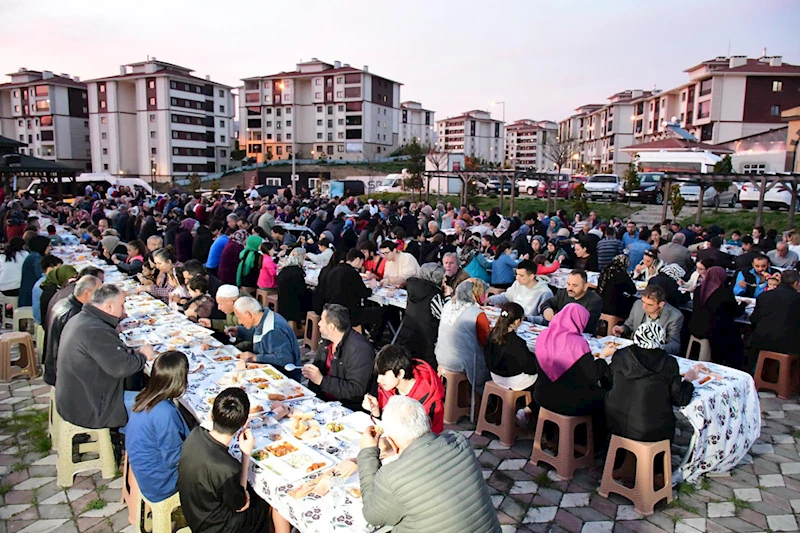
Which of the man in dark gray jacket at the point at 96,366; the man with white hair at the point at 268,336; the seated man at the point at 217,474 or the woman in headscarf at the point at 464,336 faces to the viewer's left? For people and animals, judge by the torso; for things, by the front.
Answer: the man with white hair

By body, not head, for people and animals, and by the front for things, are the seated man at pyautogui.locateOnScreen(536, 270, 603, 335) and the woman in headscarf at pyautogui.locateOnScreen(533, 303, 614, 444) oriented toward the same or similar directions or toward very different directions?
very different directions

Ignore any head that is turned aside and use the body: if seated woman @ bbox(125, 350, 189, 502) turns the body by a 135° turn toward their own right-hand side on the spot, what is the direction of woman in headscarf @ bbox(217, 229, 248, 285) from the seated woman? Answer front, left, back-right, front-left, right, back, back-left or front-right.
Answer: back

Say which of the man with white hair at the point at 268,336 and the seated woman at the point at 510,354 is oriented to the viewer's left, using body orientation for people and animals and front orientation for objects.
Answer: the man with white hair

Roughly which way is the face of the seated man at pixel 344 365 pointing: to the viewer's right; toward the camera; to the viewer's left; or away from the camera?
to the viewer's left

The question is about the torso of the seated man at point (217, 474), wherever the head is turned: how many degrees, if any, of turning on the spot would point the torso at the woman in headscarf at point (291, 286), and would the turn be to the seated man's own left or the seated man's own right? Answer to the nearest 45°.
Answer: approximately 45° to the seated man's own left

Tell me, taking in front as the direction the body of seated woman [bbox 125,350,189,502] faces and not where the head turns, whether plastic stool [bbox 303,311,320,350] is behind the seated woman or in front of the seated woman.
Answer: in front

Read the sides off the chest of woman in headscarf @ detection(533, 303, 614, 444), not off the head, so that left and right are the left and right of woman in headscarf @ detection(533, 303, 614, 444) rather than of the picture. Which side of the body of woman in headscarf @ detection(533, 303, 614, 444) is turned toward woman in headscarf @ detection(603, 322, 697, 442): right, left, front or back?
right

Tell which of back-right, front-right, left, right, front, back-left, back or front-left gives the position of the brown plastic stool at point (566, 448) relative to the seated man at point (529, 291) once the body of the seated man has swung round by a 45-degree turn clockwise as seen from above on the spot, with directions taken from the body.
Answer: left

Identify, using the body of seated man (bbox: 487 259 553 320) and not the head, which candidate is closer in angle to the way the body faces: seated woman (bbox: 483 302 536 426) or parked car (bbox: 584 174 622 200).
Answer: the seated woman

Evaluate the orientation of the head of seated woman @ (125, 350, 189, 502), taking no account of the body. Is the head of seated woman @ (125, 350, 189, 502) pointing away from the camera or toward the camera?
away from the camera

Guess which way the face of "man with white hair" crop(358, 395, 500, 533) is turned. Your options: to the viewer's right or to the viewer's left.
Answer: to the viewer's left

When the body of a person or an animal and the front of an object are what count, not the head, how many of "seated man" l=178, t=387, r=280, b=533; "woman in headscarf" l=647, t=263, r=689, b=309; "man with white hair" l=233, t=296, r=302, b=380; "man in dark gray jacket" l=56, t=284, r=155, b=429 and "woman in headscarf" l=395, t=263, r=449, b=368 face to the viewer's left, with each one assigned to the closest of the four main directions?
1

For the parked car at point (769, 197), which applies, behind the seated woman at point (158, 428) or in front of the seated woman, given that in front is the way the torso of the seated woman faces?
in front

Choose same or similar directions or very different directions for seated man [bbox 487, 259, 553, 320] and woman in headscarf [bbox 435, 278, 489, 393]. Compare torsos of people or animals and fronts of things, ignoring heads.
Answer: very different directions

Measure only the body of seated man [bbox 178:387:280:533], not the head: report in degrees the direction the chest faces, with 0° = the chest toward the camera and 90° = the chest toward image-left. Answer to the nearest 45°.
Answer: approximately 225°
